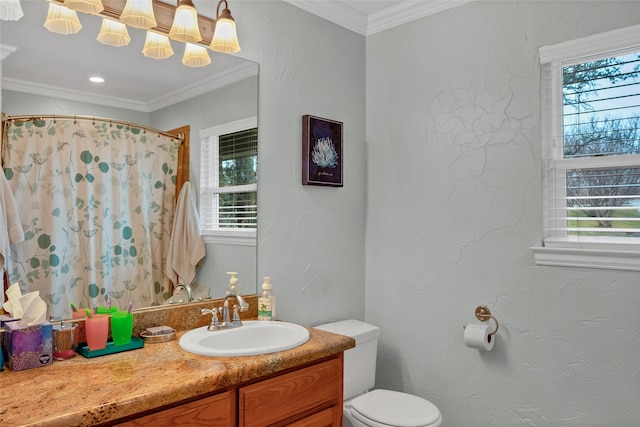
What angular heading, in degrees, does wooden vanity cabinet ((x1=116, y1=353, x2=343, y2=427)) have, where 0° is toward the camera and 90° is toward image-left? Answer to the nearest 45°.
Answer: approximately 315°

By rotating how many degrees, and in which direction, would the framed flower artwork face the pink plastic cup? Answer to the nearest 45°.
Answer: approximately 90° to its right

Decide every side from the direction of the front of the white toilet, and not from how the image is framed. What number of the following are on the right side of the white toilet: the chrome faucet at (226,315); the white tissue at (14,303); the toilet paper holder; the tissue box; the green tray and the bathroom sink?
5

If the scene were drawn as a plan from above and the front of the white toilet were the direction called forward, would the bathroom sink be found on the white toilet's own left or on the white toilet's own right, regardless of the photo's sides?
on the white toilet's own right

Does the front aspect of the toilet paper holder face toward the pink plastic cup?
yes

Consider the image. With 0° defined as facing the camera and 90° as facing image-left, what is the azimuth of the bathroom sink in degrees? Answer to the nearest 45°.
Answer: approximately 315°

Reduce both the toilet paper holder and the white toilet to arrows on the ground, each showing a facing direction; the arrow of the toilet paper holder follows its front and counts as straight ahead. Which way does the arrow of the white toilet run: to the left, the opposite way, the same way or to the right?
to the left
